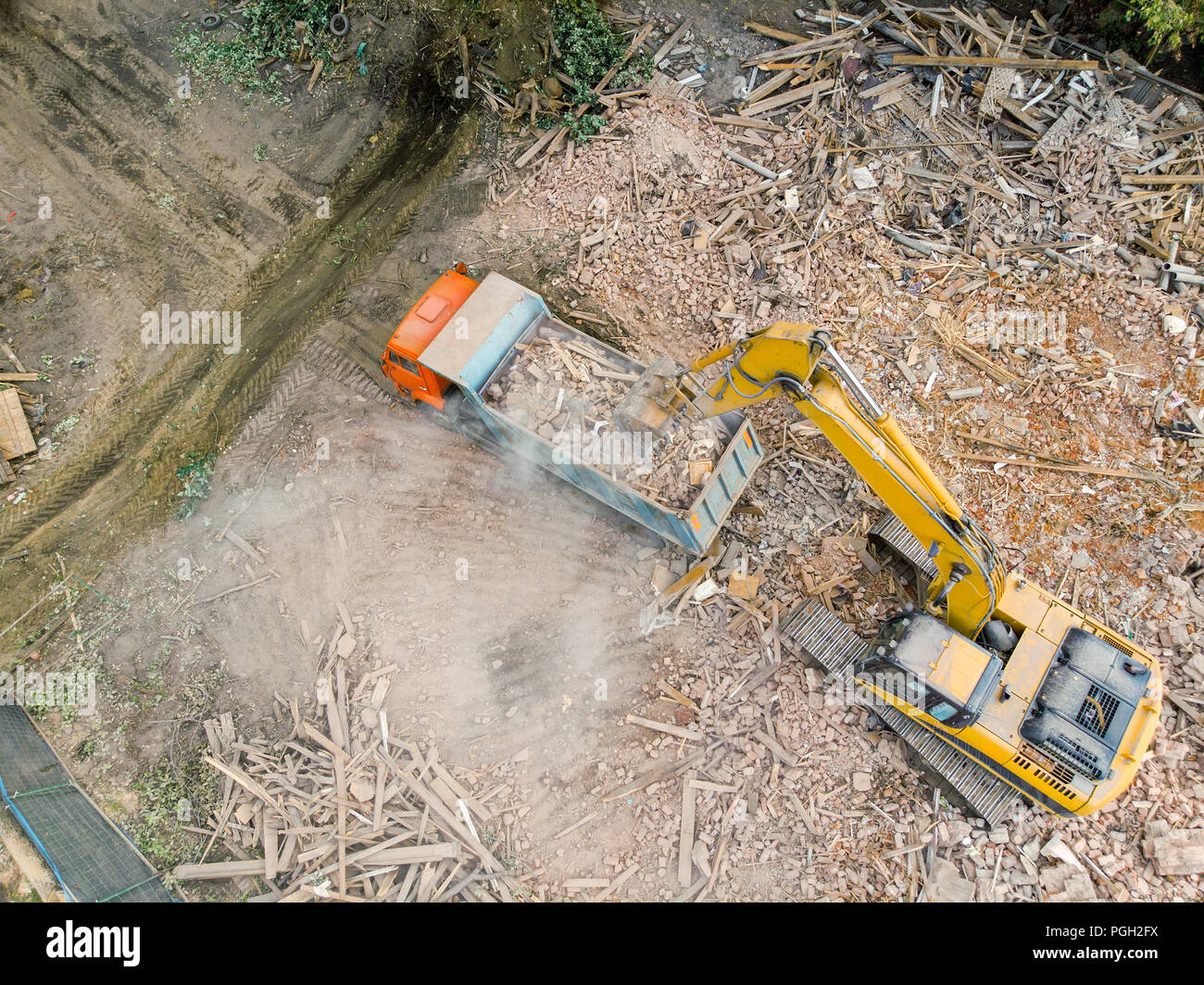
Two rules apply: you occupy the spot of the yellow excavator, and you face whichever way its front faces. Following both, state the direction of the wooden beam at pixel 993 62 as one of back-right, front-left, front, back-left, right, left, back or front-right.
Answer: front-right

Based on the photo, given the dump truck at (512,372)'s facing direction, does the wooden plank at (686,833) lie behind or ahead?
behind

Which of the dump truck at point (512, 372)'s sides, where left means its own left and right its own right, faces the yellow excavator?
back

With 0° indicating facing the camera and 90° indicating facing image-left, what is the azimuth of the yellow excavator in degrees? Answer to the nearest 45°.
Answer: approximately 135°

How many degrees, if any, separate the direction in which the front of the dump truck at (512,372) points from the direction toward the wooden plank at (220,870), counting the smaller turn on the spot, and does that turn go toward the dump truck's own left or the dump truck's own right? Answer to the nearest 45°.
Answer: approximately 90° to the dump truck's own left

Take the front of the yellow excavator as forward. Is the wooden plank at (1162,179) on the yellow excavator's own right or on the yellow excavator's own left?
on the yellow excavator's own right

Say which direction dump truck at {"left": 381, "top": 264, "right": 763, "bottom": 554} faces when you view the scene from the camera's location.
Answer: facing away from the viewer and to the left of the viewer
